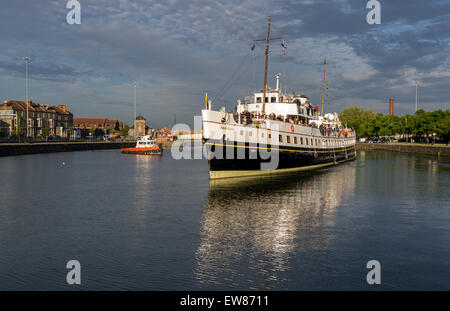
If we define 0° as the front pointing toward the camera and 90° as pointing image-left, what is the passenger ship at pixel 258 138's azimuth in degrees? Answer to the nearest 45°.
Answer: approximately 45°
